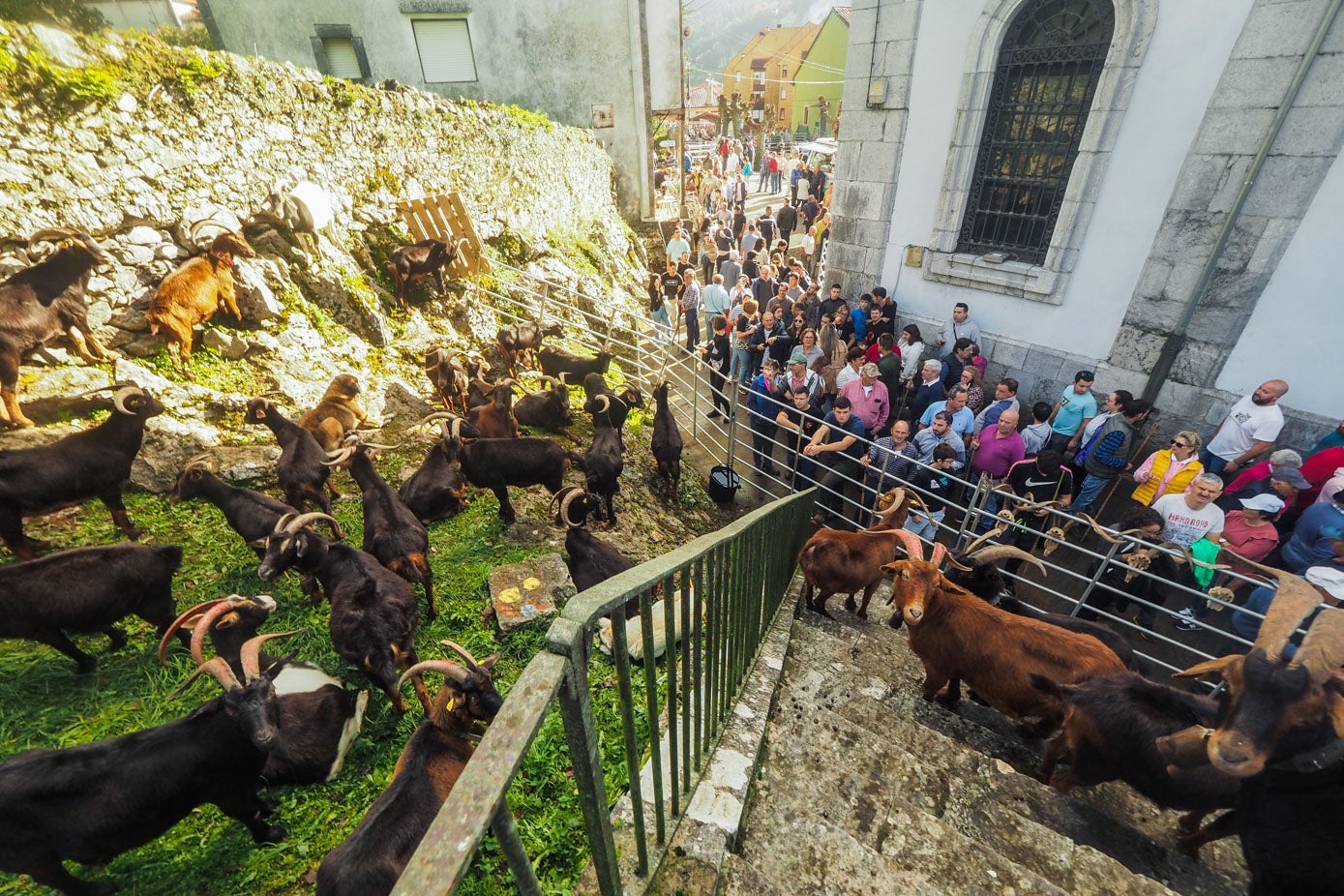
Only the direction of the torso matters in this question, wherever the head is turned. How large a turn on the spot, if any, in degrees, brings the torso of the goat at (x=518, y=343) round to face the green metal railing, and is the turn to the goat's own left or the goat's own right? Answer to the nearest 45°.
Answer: approximately 90° to the goat's own right

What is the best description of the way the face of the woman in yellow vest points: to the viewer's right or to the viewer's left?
to the viewer's left

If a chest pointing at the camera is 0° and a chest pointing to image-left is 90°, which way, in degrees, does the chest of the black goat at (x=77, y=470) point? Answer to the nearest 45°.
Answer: approximately 270°

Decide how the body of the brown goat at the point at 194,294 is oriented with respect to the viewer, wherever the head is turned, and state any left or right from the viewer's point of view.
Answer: facing away from the viewer and to the right of the viewer

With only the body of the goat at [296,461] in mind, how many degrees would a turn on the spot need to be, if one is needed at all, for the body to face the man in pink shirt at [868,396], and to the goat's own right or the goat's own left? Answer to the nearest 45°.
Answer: approximately 90° to the goat's own right

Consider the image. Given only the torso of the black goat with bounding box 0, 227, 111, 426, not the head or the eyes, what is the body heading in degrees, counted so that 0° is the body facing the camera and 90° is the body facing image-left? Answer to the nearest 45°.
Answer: approximately 270°

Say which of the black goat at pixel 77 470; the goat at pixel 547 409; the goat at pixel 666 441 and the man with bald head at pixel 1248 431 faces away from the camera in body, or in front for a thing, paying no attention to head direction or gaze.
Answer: the goat at pixel 666 441

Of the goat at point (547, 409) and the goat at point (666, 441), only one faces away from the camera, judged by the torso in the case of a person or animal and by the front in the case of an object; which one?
the goat at point (666, 441)

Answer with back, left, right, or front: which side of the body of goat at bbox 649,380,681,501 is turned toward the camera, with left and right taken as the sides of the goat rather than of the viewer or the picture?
back

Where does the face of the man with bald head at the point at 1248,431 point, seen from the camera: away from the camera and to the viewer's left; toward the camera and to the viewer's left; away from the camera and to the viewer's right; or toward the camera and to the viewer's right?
toward the camera and to the viewer's left

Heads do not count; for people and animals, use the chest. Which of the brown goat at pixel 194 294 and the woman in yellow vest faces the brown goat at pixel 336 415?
the woman in yellow vest

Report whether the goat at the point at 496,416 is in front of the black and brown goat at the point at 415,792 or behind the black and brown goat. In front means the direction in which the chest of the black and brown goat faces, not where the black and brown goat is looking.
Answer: in front

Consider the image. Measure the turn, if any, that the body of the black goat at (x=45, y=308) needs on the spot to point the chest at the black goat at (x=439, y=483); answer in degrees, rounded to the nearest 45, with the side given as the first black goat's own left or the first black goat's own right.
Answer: approximately 45° to the first black goat's own right

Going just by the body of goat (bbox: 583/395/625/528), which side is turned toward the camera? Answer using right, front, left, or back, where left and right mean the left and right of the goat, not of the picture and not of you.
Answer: back
